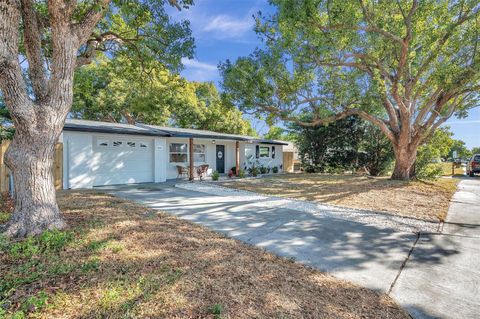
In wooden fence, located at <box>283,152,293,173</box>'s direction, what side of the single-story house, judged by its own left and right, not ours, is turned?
left

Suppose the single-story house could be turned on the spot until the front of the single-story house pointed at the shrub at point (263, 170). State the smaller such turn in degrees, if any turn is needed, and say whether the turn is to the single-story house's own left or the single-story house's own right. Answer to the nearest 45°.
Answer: approximately 90° to the single-story house's own left

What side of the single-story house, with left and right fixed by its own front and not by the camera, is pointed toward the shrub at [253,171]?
left

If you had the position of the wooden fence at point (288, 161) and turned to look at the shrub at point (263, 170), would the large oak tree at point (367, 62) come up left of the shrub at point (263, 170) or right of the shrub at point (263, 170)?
left

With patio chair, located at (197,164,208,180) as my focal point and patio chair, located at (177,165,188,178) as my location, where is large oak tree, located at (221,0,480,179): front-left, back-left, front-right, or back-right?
front-right

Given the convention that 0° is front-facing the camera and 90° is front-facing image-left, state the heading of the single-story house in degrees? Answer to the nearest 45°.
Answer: approximately 315°

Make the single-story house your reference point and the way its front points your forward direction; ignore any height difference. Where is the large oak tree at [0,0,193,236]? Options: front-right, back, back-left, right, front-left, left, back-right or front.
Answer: front-right
